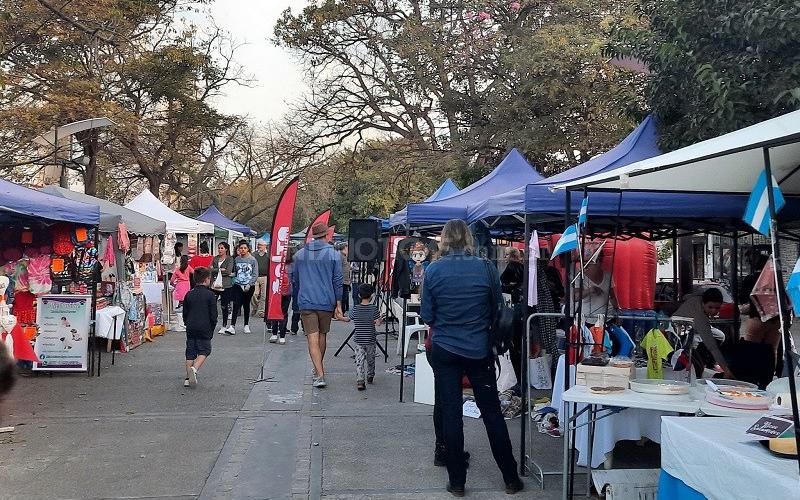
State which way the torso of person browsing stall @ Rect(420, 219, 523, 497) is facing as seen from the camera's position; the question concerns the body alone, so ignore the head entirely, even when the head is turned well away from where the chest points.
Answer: away from the camera

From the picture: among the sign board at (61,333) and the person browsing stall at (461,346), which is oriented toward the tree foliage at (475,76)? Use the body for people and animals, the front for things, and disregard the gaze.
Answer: the person browsing stall

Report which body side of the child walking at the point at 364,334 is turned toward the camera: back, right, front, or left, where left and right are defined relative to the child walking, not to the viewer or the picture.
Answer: back

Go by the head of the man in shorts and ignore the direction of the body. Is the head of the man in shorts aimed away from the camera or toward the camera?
away from the camera

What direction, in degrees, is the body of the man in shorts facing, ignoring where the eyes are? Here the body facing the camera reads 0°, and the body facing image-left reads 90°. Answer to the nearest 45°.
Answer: approximately 180°

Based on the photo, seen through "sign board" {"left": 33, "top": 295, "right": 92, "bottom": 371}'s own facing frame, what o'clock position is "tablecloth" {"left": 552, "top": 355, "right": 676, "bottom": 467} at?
The tablecloth is roughly at 11 o'clock from the sign board.

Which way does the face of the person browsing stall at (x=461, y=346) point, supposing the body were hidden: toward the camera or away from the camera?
away from the camera

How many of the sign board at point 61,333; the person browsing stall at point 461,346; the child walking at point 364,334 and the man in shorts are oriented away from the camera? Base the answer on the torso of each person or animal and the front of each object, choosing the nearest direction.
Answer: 3

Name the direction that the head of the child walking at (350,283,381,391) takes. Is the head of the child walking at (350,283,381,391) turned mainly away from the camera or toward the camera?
away from the camera

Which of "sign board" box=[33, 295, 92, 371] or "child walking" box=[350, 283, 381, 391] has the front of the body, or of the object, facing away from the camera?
the child walking

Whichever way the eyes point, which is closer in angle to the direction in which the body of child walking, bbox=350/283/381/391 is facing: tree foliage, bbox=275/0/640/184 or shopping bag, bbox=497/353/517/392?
the tree foliage

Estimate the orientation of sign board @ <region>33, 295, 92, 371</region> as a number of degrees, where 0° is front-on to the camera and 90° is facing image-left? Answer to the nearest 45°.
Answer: approximately 0°
